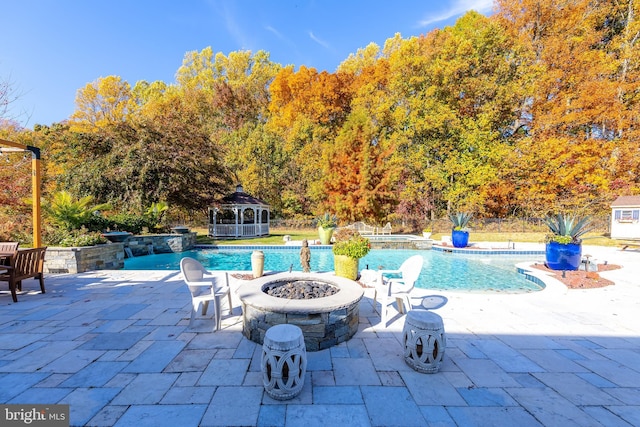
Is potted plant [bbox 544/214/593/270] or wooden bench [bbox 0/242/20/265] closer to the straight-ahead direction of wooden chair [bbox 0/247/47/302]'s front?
the wooden bench

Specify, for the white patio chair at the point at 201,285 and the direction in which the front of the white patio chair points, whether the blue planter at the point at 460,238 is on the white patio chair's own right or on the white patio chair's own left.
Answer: on the white patio chair's own left

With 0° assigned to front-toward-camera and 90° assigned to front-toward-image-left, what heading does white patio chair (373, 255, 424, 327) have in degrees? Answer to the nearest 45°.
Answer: approximately 45°

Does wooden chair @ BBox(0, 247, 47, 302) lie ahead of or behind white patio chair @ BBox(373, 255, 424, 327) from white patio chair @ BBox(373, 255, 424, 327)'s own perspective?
ahead

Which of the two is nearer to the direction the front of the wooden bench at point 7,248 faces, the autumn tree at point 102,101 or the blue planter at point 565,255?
the blue planter

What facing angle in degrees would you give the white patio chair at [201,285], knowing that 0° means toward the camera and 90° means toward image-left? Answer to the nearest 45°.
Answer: approximately 315°

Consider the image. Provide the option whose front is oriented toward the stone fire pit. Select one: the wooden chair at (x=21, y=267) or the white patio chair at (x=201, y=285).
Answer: the white patio chair

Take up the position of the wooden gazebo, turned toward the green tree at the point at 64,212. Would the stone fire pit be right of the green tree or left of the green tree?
left

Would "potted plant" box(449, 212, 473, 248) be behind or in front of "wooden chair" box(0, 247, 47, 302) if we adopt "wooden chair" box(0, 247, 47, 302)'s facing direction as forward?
behind
